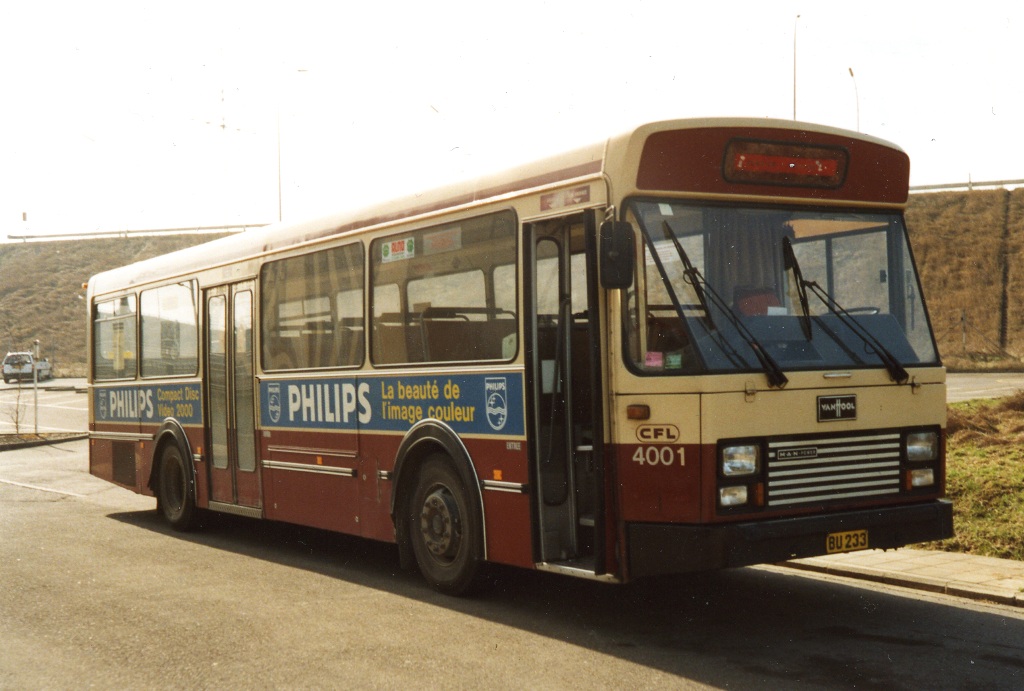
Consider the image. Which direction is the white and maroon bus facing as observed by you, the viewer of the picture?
facing the viewer and to the right of the viewer
